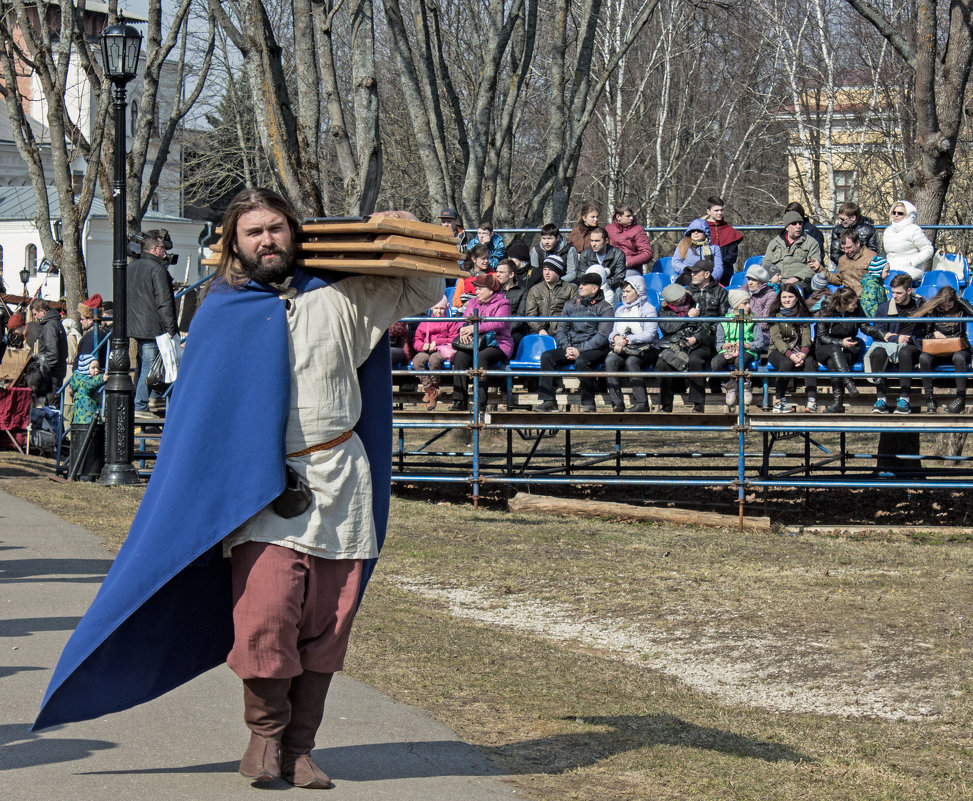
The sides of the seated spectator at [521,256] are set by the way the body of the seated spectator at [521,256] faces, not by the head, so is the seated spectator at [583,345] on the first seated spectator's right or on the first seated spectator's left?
on the first seated spectator's left

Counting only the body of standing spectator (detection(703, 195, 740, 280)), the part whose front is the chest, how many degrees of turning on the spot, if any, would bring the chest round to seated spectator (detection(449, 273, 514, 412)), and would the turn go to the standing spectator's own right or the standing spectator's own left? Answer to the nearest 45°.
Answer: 0° — they already face them

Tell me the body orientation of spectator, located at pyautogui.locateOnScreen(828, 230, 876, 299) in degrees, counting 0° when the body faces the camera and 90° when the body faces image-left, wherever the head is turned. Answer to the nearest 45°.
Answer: approximately 45°

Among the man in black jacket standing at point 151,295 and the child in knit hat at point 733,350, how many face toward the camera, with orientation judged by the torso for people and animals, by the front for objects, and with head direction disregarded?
1

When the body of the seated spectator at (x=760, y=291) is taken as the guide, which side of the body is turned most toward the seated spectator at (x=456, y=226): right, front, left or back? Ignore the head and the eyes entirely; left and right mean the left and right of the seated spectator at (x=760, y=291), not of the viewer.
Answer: right

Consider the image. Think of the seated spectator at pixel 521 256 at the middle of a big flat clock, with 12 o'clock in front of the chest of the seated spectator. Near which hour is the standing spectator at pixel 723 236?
The standing spectator is roughly at 8 o'clock from the seated spectator.

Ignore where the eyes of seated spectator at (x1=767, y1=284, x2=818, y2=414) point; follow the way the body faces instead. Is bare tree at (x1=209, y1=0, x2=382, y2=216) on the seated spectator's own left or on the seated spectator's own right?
on the seated spectator's own right

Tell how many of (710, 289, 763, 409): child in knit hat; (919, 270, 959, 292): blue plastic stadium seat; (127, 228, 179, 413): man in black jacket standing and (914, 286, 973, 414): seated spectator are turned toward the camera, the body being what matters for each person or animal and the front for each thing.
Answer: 3
